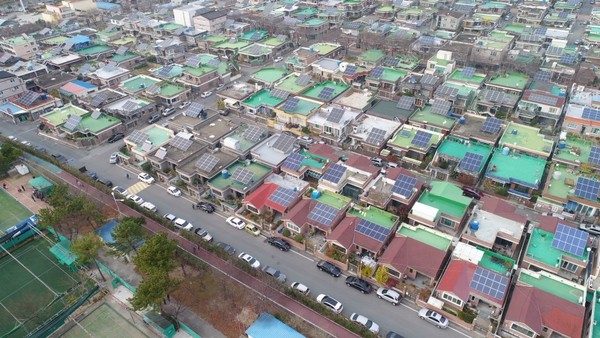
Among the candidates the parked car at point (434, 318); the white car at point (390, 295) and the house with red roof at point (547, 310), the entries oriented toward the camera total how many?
1

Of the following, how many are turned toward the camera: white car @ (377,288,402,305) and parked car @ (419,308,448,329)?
0

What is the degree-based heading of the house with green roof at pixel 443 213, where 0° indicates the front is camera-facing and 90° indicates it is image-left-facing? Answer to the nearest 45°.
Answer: approximately 45°

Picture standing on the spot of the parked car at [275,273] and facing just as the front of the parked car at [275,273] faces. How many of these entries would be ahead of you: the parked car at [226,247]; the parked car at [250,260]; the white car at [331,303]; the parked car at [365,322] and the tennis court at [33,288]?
2

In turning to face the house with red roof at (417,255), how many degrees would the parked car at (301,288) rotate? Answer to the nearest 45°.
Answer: approximately 45° to its left

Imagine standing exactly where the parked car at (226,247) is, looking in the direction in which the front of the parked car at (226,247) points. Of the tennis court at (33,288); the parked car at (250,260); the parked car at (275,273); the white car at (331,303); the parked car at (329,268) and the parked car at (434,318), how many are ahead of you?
5

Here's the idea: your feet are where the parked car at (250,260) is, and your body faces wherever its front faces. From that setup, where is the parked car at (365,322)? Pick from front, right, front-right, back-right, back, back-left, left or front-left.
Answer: front

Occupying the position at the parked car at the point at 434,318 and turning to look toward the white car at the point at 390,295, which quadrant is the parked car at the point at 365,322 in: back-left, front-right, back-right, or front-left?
front-left

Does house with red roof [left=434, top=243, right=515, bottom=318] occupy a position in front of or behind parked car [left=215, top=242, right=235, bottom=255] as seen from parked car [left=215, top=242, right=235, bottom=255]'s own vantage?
in front

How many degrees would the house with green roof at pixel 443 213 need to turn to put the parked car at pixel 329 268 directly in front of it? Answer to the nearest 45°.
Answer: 0° — it already faces it

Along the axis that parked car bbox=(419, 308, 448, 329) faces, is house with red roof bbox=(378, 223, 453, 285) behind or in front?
in front

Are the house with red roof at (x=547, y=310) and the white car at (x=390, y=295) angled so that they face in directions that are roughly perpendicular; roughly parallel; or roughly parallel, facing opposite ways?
roughly perpendicular

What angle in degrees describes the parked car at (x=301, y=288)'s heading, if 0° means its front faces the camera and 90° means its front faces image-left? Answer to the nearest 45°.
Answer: approximately 315°
